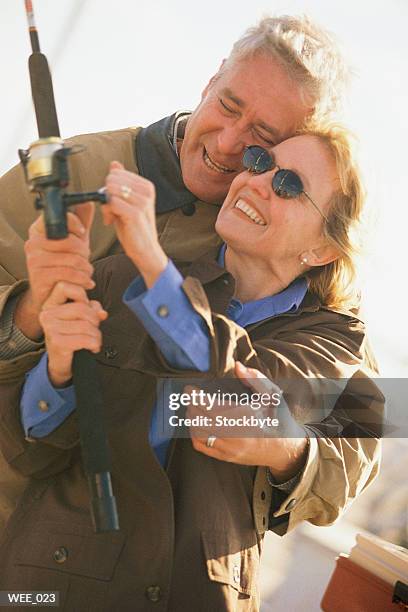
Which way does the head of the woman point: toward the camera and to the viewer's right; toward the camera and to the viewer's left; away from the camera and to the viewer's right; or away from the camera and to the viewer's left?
toward the camera and to the viewer's left

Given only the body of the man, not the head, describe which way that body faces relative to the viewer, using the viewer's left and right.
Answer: facing the viewer

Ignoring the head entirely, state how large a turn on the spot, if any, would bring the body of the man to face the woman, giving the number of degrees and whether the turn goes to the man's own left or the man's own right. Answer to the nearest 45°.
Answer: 0° — they already face them

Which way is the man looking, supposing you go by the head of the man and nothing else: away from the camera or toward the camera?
toward the camera
